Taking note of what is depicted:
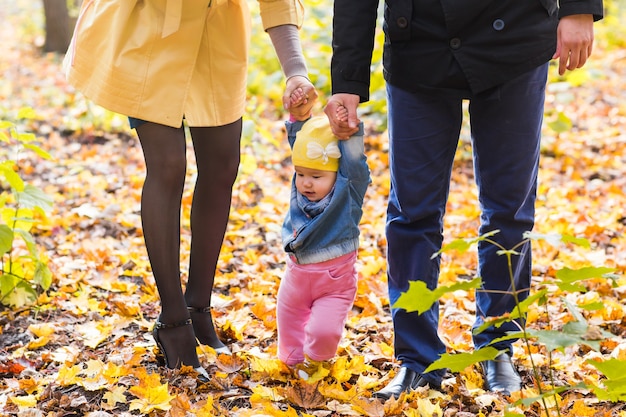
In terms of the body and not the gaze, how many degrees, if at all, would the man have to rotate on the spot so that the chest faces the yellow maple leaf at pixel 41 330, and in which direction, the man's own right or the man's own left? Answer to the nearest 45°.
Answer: approximately 90° to the man's own right

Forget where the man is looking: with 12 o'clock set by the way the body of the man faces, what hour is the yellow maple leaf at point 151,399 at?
The yellow maple leaf is roughly at 2 o'clock from the man.

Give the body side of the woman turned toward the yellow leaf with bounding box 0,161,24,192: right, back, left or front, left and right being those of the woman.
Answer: back

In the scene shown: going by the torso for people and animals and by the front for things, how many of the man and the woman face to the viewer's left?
0

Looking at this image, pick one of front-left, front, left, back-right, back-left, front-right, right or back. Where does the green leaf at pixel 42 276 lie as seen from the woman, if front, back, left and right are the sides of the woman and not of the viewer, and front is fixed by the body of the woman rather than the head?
back

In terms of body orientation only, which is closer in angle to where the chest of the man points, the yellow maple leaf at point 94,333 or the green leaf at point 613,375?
the green leaf

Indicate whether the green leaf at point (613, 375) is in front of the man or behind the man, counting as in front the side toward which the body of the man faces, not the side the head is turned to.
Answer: in front
